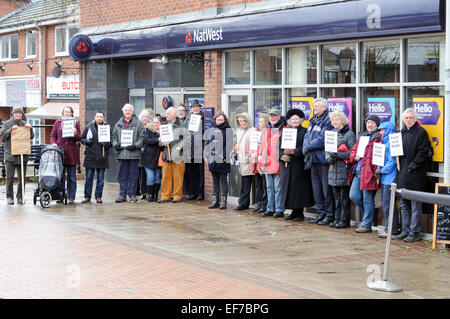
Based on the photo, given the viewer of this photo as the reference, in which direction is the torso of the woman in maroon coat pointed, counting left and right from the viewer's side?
facing the viewer

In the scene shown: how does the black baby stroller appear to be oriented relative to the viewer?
toward the camera

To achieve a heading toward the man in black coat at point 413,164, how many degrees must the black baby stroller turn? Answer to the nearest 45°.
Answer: approximately 45° to its left

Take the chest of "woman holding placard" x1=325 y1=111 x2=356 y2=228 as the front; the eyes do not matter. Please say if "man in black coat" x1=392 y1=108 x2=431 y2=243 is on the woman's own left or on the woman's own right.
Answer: on the woman's own left

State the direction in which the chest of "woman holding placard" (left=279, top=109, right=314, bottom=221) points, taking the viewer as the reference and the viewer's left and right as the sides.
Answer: facing the viewer and to the left of the viewer

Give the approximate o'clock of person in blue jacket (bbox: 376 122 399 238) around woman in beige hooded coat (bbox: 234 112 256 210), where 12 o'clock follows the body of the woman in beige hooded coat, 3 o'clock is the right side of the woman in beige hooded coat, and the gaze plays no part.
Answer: The person in blue jacket is roughly at 9 o'clock from the woman in beige hooded coat.

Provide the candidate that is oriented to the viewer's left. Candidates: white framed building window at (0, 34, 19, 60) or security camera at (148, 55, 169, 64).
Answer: the security camera

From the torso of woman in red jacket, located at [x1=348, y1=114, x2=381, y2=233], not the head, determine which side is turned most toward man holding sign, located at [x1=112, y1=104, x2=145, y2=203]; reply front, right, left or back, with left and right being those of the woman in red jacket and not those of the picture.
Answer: right

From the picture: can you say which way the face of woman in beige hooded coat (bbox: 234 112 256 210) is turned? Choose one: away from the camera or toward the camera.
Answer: toward the camera

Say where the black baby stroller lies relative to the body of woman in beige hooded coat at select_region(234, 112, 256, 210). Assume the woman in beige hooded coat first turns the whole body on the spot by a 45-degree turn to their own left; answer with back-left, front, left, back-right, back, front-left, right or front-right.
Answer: right

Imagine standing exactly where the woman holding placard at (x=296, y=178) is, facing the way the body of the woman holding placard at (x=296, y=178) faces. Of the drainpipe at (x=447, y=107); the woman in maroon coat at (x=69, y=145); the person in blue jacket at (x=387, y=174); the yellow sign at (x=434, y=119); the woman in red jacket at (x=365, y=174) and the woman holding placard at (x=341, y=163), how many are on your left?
5

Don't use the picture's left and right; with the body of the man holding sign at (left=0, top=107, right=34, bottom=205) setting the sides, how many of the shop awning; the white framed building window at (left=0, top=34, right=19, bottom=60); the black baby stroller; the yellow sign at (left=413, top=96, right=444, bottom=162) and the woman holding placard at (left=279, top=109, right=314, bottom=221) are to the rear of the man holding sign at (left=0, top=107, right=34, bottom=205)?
2

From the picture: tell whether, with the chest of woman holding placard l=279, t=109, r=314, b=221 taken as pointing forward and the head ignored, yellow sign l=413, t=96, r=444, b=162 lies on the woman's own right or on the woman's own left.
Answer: on the woman's own left

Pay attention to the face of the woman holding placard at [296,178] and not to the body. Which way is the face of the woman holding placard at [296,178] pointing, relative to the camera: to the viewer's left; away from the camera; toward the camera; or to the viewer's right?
toward the camera

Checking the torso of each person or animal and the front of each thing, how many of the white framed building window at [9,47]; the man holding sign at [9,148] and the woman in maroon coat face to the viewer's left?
0

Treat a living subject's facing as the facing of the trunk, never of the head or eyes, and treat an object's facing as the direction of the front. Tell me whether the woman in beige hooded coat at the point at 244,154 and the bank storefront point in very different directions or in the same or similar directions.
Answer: same or similar directions
